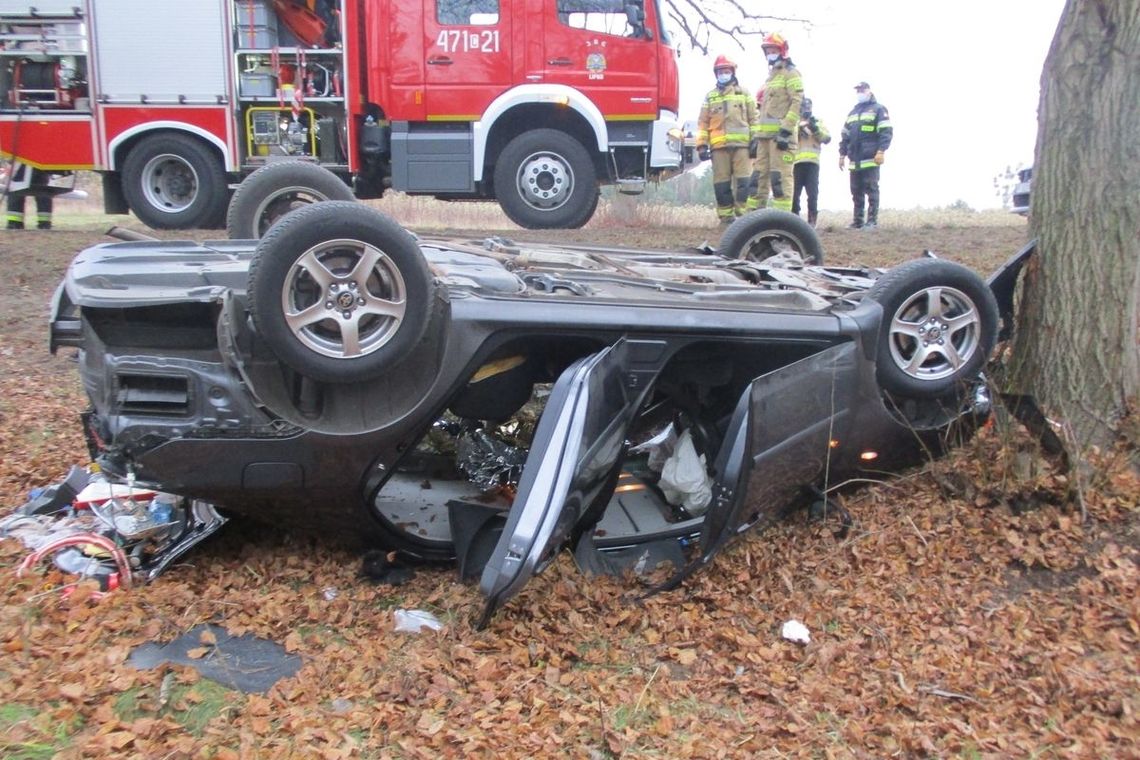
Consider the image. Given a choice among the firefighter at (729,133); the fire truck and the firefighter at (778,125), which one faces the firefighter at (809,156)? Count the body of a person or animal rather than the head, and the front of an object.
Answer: the fire truck

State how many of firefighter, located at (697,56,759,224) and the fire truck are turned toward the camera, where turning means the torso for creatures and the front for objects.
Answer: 1

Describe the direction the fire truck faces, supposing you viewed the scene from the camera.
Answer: facing to the right of the viewer

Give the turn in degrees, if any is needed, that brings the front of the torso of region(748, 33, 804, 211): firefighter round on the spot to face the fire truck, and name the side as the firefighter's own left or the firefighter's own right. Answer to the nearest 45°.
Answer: approximately 45° to the firefighter's own right

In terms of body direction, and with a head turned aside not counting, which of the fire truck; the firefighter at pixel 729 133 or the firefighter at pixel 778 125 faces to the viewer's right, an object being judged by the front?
the fire truck

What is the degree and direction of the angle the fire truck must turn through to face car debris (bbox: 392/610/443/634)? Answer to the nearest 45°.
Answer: approximately 90° to its right

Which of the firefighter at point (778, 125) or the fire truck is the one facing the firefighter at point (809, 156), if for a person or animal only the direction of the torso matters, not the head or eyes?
the fire truck

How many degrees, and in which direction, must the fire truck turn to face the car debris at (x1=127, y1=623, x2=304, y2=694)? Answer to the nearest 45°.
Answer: approximately 90° to its right

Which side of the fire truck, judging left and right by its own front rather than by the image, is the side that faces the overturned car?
right

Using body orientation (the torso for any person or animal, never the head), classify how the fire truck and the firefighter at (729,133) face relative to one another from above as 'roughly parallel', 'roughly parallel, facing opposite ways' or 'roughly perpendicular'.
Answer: roughly perpendicular
